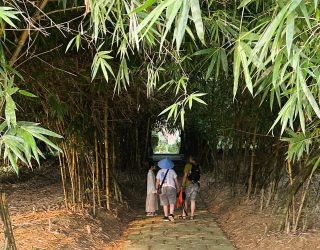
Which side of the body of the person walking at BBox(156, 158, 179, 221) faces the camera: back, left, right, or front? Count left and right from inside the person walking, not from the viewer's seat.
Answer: back

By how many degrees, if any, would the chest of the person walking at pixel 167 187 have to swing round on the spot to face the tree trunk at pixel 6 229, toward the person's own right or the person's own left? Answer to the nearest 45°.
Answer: approximately 180°
